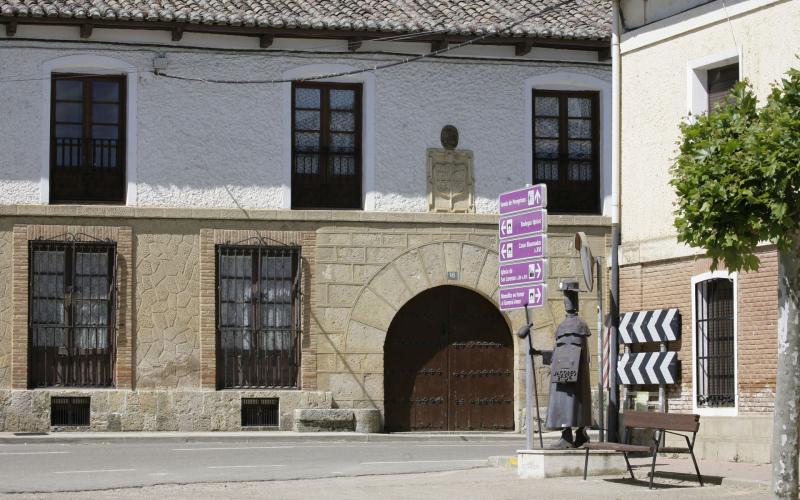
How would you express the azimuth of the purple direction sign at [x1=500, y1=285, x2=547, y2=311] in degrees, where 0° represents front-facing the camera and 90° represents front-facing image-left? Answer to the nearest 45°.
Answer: approximately 45°

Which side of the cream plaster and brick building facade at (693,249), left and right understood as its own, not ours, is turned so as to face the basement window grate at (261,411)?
right

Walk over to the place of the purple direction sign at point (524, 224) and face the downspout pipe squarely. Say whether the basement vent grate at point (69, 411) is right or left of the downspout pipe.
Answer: left

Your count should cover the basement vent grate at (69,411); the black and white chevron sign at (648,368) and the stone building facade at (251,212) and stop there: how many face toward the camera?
3

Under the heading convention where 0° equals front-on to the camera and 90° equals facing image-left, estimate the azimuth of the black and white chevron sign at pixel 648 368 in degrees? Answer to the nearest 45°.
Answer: approximately 0°

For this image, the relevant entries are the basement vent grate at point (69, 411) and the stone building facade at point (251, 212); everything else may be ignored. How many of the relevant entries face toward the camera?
2

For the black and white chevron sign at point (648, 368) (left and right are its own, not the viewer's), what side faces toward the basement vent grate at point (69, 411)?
right

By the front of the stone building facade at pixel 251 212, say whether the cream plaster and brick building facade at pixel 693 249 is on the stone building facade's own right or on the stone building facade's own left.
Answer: on the stone building facade's own left

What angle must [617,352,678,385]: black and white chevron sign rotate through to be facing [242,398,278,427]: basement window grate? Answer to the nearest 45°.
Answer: approximately 135° to its right

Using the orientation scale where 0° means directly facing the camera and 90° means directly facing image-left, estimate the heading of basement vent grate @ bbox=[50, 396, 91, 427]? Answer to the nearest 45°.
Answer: approximately 0°

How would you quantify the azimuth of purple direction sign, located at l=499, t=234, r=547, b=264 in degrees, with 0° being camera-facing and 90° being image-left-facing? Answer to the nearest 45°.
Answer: approximately 45°

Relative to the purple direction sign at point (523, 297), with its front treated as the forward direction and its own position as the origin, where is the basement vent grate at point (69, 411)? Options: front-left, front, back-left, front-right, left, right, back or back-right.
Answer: right

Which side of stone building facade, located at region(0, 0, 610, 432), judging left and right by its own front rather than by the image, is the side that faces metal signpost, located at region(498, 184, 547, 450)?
front

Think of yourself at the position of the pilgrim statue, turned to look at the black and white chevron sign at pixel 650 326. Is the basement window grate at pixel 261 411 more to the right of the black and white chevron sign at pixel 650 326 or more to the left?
left
